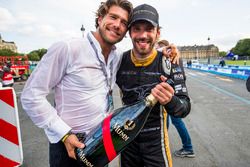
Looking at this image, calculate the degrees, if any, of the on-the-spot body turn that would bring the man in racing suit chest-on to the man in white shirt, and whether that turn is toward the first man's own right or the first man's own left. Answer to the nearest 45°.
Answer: approximately 45° to the first man's own right

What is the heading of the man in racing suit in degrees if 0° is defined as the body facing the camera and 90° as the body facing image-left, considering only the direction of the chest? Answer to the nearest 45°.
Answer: approximately 0°

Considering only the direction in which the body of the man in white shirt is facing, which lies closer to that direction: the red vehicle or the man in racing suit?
the man in racing suit

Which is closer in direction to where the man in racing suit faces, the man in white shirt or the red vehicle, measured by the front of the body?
the man in white shirt

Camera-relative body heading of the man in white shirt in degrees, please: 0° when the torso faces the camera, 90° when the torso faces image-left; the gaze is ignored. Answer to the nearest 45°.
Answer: approximately 315°

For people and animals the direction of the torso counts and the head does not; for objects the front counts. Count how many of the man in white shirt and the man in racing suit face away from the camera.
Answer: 0
